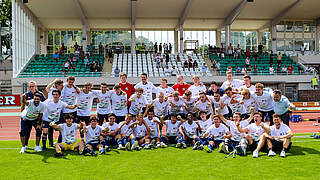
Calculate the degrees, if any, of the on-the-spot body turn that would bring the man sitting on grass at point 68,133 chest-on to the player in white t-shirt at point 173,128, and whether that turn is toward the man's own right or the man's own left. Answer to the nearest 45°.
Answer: approximately 90° to the man's own left

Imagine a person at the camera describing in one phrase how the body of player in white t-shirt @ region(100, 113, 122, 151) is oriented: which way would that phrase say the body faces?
toward the camera

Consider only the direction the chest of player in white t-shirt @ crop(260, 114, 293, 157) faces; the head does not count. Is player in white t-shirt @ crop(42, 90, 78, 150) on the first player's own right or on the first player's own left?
on the first player's own right

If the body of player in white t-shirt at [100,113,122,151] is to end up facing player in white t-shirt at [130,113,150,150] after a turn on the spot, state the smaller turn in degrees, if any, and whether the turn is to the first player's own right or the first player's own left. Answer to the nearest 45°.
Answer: approximately 90° to the first player's own left

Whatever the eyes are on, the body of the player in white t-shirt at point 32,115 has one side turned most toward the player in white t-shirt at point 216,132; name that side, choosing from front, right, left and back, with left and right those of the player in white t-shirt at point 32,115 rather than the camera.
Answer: left

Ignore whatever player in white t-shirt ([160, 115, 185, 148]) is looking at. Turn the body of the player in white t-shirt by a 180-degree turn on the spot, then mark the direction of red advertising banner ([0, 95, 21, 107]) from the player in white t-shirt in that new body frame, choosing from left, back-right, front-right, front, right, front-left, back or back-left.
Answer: front-left

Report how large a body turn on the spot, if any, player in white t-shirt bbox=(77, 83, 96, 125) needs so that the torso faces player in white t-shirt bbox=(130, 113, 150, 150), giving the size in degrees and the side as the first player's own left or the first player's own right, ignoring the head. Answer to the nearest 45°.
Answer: approximately 90° to the first player's own left

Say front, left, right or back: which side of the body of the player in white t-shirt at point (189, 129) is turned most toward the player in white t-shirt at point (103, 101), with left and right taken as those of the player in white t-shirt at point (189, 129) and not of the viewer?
right

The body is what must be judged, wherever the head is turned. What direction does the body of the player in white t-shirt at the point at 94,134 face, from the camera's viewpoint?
toward the camera

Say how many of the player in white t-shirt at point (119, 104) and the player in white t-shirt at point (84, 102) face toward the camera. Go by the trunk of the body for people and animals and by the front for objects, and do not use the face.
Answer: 2

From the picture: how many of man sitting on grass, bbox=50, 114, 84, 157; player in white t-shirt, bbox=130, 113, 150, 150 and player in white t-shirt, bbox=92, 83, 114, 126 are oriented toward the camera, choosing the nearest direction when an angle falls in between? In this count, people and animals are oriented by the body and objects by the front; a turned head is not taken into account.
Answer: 3

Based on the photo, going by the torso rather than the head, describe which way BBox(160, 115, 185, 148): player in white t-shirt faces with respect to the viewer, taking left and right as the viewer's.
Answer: facing the viewer

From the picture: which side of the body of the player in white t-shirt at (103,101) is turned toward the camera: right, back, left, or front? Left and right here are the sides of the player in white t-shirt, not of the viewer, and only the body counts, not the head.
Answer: front

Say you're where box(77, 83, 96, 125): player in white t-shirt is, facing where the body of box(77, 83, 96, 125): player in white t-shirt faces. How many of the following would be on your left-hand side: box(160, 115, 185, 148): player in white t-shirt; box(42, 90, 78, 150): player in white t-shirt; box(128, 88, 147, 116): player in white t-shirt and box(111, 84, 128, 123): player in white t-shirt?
3

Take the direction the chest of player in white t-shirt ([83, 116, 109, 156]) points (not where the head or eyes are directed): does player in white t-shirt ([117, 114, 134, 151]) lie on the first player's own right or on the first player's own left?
on the first player's own left
